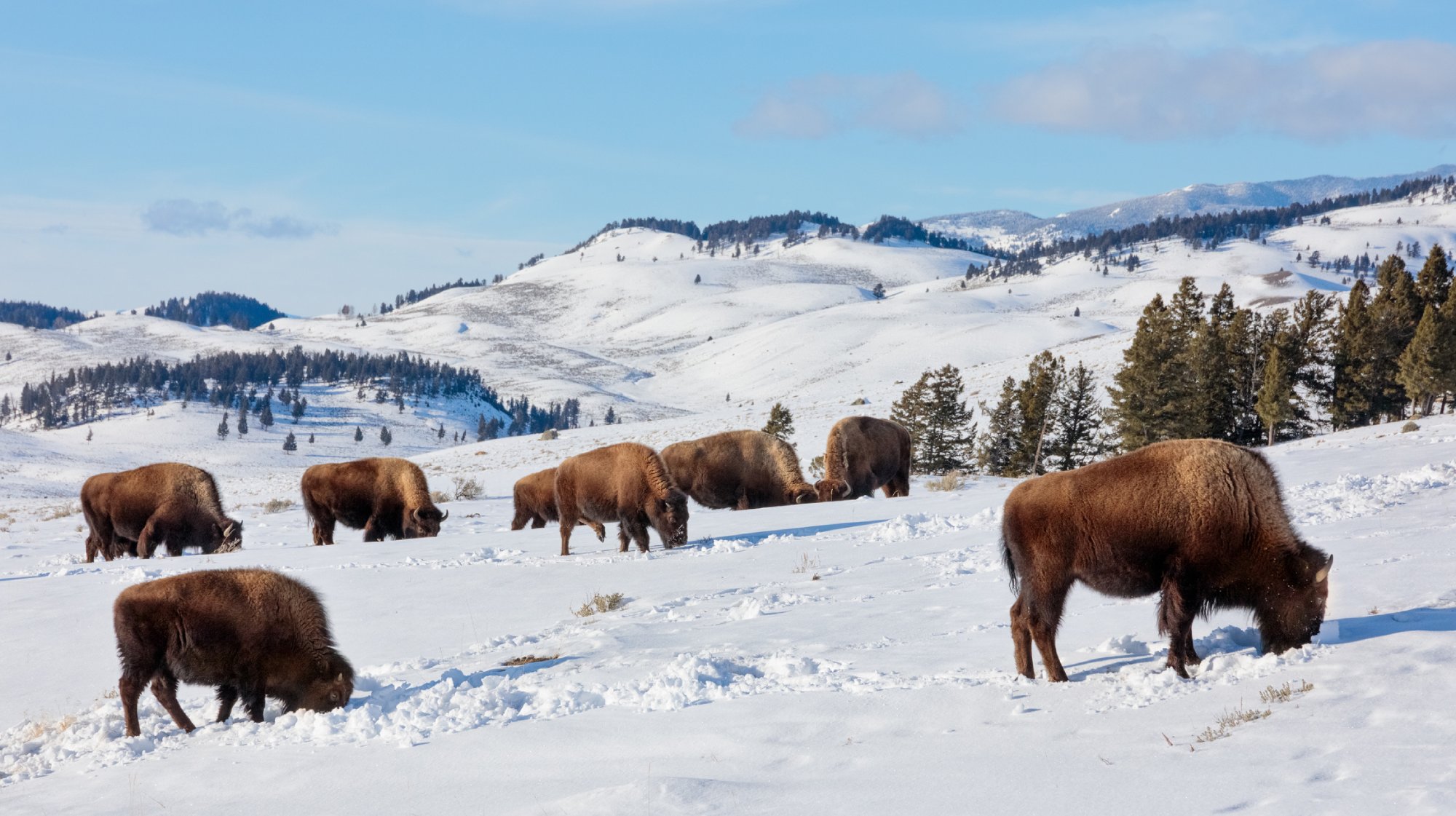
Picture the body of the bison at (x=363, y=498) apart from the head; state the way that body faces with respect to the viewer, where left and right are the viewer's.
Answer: facing to the right of the viewer

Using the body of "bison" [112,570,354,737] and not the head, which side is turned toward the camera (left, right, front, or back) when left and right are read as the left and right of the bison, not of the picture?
right

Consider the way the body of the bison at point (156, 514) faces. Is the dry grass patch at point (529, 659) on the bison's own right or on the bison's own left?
on the bison's own right

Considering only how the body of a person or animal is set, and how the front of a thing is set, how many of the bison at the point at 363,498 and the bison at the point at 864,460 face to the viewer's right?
1

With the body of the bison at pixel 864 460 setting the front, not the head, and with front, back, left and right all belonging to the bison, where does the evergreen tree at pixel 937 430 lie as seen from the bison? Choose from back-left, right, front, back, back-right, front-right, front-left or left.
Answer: back-right

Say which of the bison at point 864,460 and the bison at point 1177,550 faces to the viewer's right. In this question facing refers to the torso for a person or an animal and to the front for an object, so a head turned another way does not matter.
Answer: the bison at point 1177,550

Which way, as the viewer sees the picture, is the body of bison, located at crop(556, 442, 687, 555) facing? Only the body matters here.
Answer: to the viewer's right

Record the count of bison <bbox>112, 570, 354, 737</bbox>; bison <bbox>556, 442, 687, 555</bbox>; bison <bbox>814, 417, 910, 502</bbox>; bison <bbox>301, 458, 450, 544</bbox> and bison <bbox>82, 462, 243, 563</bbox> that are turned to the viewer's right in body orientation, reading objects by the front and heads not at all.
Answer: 4

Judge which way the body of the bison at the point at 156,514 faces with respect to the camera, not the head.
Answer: to the viewer's right
